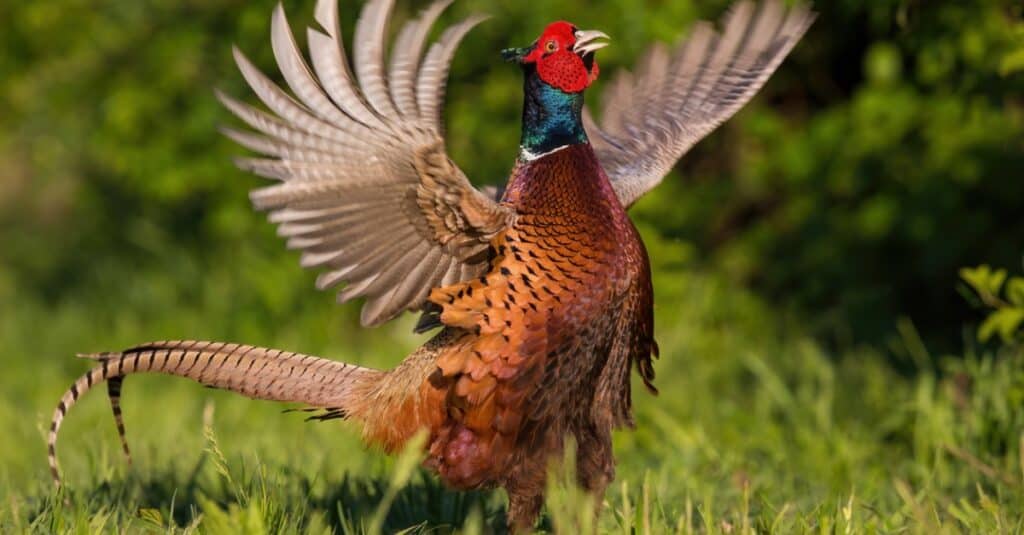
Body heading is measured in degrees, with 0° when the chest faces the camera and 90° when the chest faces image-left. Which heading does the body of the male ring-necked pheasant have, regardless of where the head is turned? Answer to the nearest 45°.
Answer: approximately 315°
